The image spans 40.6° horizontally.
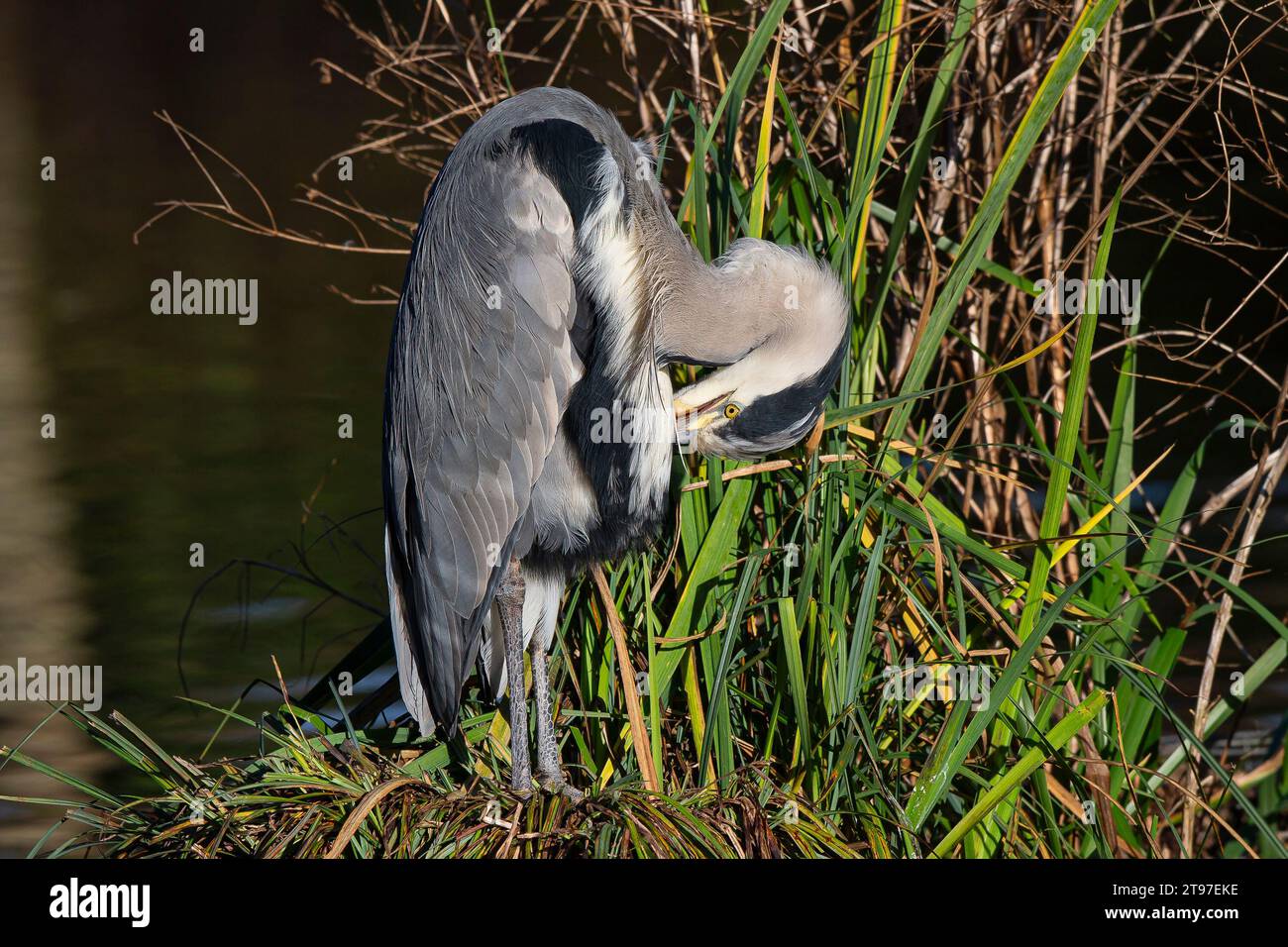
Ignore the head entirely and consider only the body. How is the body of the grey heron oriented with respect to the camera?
to the viewer's right
